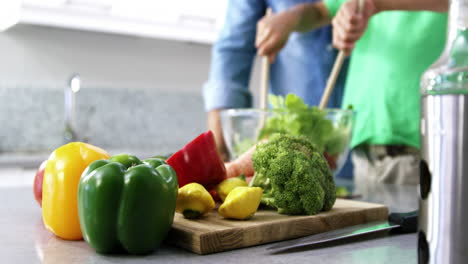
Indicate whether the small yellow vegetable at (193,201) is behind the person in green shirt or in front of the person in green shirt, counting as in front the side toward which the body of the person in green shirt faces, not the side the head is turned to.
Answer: in front

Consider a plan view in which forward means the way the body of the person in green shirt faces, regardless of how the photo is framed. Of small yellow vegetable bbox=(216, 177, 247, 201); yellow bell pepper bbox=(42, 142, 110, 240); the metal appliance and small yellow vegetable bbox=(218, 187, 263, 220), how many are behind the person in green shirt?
0

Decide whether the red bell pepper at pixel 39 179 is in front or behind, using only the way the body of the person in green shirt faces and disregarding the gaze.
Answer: in front

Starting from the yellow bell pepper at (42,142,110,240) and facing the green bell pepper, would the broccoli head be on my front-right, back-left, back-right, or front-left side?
front-left

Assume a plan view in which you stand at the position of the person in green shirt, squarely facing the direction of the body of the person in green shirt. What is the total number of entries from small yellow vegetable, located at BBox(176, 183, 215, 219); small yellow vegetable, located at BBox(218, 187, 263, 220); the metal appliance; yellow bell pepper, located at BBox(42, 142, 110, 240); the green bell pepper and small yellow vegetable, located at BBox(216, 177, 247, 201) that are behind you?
0

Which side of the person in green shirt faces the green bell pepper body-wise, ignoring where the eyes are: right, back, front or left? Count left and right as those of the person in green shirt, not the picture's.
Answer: front

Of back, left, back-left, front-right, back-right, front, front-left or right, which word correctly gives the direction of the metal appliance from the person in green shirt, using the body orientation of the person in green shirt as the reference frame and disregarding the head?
front-left

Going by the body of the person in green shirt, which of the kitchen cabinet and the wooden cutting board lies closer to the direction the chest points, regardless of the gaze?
the wooden cutting board

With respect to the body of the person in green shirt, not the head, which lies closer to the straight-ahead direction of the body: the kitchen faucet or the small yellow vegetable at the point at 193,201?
the small yellow vegetable

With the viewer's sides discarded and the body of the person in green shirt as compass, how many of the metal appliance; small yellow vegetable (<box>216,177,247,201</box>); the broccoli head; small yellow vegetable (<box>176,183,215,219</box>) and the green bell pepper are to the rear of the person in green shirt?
0

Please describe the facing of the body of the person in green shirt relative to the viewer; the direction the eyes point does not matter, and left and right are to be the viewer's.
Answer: facing the viewer and to the left of the viewer

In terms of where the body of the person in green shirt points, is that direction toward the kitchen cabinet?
no

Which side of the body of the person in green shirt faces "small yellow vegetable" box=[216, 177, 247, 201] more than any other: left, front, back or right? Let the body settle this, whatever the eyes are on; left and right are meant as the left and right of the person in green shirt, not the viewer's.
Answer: front

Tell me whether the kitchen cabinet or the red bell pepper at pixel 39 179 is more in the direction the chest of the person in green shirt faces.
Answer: the red bell pepper
